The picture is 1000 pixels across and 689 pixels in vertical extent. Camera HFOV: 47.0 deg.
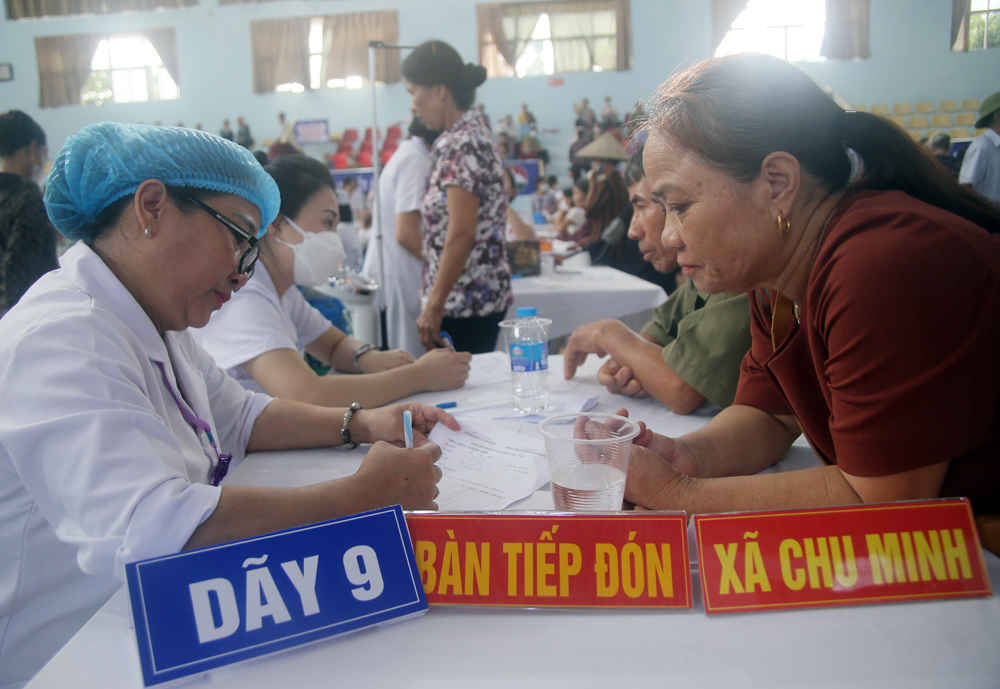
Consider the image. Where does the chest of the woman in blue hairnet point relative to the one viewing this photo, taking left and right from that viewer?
facing to the right of the viewer

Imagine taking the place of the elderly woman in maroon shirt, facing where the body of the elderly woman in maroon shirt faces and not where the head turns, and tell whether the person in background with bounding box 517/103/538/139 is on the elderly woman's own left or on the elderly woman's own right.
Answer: on the elderly woman's own right

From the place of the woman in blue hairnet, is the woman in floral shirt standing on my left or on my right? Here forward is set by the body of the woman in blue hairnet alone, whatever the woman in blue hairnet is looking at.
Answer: on my left

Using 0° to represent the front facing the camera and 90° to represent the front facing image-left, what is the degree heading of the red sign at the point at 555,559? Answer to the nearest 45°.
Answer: approximately 0°

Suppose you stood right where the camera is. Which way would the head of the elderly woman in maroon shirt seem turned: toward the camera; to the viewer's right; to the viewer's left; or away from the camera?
to the viewer's left

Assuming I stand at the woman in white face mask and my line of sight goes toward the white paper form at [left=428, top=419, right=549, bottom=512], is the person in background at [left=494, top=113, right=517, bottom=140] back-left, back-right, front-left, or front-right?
back-left

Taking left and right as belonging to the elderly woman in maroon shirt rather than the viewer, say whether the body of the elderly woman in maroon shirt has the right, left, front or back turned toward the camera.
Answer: left

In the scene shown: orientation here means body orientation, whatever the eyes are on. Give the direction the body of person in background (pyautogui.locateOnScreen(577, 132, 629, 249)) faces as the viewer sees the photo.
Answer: to the viewer's left

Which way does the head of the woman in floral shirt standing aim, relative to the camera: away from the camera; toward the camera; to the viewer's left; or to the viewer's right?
to the viewer's left

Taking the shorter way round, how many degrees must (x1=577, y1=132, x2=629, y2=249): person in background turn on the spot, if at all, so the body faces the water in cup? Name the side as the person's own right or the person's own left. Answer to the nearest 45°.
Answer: approximately 90° to the person's own left
